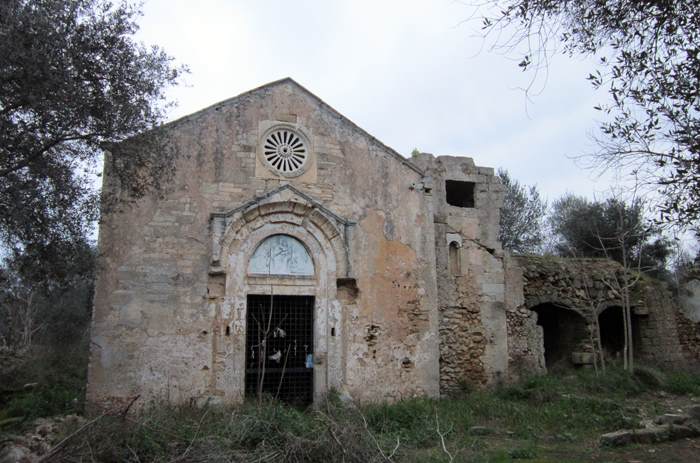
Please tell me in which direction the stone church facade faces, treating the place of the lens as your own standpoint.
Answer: facing the viewer

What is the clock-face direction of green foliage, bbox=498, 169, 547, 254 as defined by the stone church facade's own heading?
The green foliage is roughly at 7 o'clock from the stone church facade.

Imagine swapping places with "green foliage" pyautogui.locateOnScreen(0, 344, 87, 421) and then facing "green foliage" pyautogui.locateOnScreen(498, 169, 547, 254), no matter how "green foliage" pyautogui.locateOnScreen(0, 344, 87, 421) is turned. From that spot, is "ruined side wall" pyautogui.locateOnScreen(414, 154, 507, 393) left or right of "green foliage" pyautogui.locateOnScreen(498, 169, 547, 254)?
right

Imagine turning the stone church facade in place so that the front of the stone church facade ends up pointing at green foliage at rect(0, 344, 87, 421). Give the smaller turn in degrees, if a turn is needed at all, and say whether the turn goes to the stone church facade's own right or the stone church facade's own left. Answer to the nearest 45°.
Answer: approximately 90° to the stone church facade's own right

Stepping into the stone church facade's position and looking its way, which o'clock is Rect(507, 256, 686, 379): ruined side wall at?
The ruined side wall is roughly at 8 o'clock from the stone church facade.

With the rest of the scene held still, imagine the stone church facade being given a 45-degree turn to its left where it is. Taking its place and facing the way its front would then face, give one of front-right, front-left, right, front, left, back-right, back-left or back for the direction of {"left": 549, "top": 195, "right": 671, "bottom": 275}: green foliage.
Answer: left

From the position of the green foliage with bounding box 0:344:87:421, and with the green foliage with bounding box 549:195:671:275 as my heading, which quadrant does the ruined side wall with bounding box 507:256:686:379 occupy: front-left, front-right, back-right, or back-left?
front-right

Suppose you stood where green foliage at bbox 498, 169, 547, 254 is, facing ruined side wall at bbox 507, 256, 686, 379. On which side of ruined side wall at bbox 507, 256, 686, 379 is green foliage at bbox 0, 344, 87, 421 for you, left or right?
right
